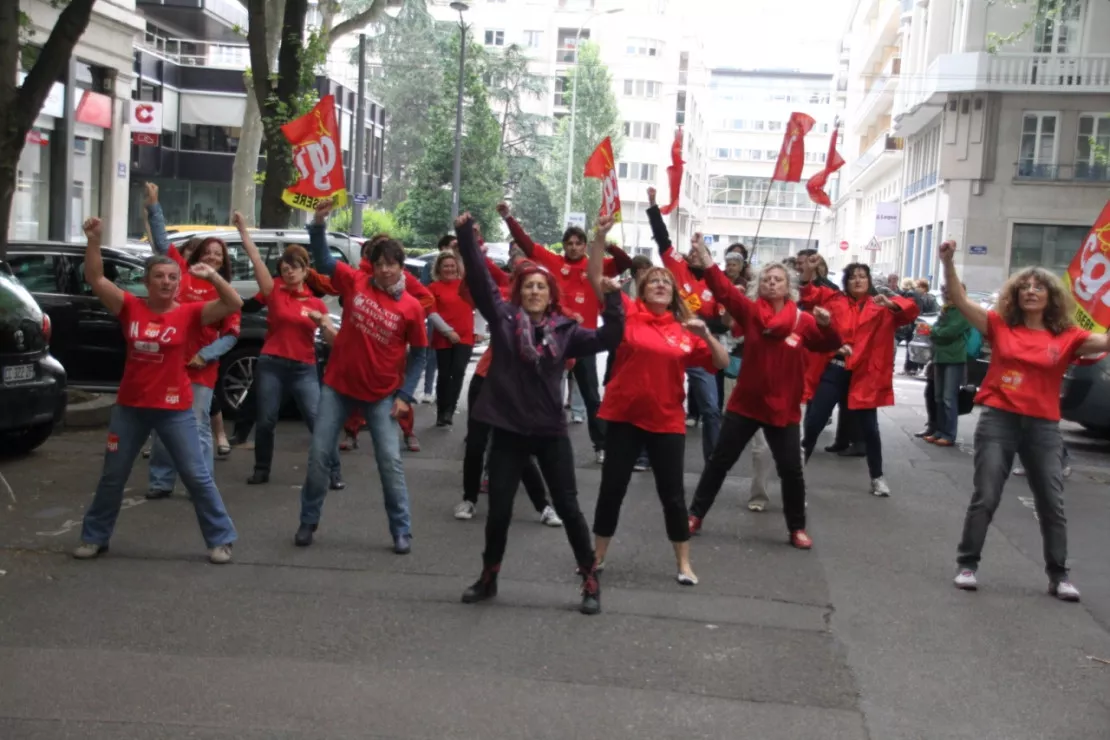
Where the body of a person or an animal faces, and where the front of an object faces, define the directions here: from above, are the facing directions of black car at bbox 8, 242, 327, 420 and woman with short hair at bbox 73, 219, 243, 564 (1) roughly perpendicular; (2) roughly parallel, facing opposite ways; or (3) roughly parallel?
roughly perpendicular

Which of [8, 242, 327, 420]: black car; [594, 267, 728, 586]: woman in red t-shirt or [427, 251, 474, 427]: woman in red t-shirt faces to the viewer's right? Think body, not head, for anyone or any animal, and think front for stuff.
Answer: the black car

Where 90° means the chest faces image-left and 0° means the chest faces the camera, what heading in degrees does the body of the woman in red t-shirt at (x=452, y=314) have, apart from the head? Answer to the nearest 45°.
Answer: approximately 0°

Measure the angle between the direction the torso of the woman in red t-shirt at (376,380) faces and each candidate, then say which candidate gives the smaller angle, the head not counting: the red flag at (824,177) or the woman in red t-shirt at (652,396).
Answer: the woman in red t-shirt at (652,396)

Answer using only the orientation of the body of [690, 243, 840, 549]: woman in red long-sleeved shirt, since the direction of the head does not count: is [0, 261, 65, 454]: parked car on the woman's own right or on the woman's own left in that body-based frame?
on the woman's own right

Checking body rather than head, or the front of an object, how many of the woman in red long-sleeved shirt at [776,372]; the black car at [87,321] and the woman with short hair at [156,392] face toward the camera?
2

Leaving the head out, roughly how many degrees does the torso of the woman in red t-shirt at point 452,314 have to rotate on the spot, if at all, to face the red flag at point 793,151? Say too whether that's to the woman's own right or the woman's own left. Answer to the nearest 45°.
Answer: approximately 135° to the woman's own left

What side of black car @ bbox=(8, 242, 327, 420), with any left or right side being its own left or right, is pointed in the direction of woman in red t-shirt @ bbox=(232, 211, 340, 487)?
right

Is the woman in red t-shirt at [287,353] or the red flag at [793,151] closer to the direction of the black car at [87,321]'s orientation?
the red flag

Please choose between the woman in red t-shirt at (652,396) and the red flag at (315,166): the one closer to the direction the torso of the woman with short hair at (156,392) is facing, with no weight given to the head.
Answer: the woman in red t-shirt
